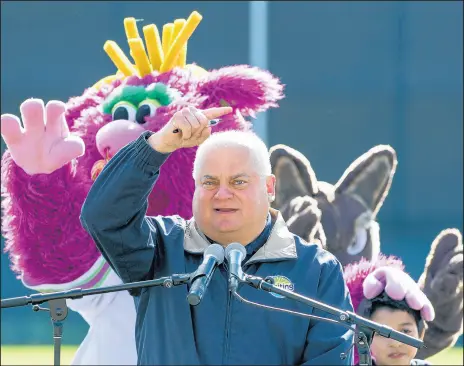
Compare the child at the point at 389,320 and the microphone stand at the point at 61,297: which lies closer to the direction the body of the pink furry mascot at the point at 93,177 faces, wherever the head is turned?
the microphone stand

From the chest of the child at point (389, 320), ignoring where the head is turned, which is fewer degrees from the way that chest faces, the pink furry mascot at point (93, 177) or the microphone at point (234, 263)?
the microphone

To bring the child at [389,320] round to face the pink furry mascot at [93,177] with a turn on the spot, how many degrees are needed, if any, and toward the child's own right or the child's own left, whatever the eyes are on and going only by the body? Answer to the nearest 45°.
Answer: approximately 90° to the child's own right

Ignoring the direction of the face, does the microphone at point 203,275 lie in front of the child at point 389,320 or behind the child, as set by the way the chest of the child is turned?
in front

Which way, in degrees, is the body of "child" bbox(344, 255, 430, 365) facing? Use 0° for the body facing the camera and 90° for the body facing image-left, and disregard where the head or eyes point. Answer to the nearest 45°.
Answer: approximately 0°

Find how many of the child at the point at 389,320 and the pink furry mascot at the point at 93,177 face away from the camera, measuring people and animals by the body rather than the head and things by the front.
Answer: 0

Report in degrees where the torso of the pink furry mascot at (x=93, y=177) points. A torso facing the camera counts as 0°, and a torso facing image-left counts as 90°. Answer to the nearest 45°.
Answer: approximately 45°

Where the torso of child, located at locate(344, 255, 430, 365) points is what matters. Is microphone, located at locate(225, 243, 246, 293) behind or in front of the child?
in front

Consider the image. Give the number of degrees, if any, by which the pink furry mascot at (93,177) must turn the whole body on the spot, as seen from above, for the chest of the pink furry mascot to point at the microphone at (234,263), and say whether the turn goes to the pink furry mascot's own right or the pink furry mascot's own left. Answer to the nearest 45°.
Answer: approximately 45° to the pink furry mascot's own left
